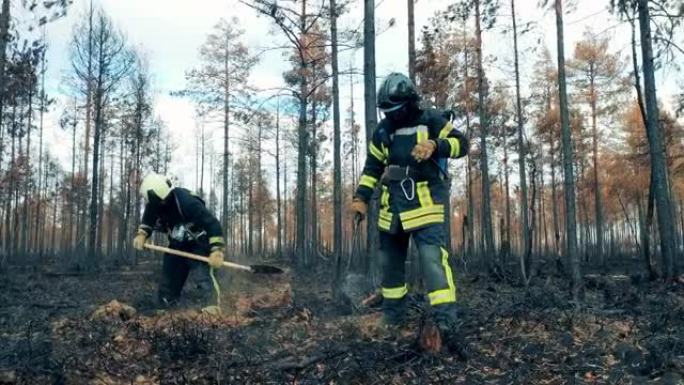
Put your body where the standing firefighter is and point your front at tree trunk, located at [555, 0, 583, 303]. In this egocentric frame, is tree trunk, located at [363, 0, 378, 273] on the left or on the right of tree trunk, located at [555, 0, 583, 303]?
left

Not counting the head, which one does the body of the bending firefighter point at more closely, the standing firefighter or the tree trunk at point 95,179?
the standing firefighter

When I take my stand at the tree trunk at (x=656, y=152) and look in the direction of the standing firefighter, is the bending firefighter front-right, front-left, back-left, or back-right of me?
front-right

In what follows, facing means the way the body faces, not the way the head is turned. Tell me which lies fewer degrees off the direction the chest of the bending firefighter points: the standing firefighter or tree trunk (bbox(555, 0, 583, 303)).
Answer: the standing firefighter

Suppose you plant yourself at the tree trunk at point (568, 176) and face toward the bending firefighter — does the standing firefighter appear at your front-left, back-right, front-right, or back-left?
front-left
